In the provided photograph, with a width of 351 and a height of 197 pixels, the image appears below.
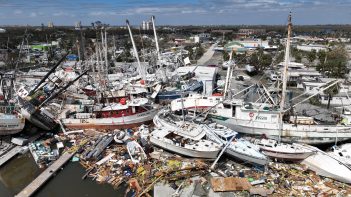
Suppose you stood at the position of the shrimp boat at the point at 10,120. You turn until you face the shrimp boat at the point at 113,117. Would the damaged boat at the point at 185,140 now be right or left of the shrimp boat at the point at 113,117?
right

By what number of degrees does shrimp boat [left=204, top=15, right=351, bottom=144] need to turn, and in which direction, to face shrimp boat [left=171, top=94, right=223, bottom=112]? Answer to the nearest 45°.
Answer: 0° — it already faces it

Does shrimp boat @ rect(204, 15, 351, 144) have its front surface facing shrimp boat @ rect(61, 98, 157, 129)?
yes

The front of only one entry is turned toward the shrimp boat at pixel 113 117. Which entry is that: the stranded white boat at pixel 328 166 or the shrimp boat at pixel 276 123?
the shrimp boat at pixel 276 123

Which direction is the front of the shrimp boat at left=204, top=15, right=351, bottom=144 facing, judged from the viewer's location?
facing to the left of the viewer

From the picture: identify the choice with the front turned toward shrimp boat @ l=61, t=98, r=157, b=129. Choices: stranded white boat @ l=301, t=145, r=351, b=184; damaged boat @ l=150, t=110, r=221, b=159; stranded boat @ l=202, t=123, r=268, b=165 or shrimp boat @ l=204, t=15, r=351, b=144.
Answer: shrimp boat @ l=204, t=15, r=351, b=144

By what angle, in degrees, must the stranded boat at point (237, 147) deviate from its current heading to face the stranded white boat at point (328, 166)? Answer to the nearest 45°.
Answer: approximately 45° to its left
